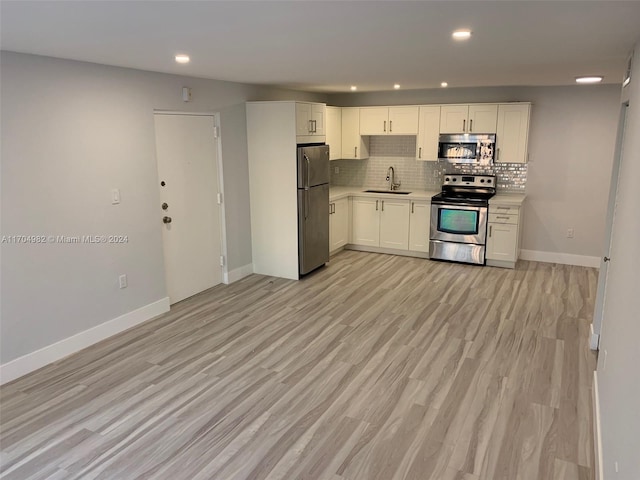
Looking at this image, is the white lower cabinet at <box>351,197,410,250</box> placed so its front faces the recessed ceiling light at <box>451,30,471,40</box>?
yes

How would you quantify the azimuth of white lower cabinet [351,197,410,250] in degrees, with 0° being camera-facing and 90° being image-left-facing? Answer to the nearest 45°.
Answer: approximately 0°

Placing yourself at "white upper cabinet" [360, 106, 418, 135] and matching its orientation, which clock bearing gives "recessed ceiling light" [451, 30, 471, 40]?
The recessed ceiling light is roughly at 12 o'clock from the white upper cabinet.

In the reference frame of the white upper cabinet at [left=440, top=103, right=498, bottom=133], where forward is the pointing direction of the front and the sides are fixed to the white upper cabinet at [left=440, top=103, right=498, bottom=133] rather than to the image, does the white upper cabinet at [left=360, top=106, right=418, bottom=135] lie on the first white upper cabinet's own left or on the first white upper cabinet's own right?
on the first white upper cabinet's own right

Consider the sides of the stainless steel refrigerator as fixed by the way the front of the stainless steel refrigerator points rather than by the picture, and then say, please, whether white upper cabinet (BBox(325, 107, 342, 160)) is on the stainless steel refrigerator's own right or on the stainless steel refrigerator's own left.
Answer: on the stainless steel refrigerator's own left
